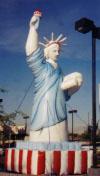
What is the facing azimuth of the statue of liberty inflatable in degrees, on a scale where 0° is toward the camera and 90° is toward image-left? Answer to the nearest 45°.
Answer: approximately 315°
